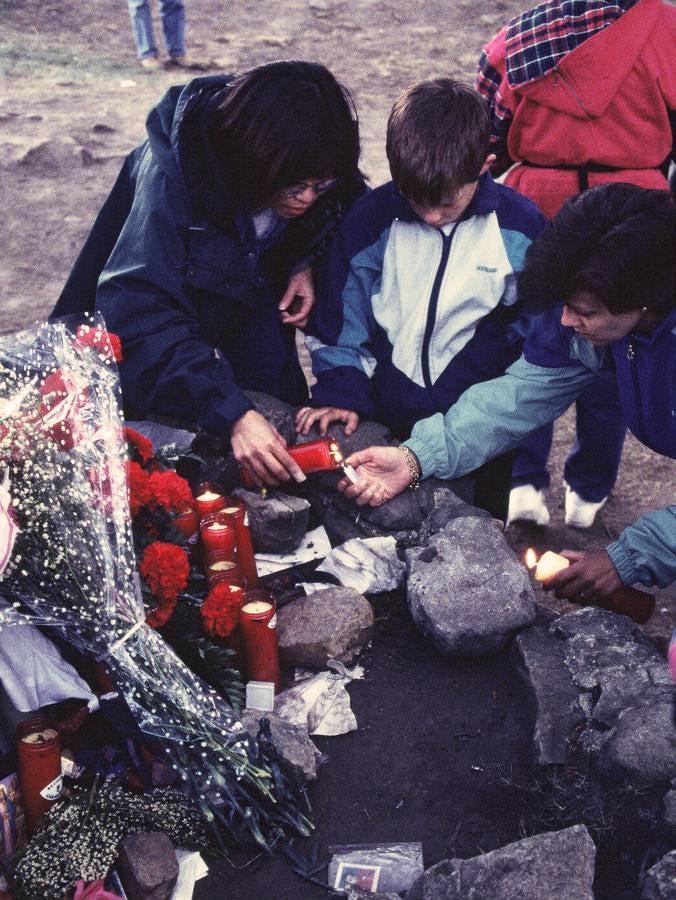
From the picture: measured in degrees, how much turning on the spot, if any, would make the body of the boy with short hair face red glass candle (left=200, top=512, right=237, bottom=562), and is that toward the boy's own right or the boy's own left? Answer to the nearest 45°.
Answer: approximately 45° to the boy's own right

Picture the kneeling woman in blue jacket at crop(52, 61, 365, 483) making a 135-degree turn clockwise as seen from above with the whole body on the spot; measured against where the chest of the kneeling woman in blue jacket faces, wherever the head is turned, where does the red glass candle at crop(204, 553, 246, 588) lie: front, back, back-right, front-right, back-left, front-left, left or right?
left

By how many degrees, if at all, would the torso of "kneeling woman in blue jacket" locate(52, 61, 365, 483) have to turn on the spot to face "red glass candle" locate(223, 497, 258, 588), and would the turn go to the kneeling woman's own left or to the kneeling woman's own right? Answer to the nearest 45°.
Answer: approximately 45° to the kneeling woman's own right

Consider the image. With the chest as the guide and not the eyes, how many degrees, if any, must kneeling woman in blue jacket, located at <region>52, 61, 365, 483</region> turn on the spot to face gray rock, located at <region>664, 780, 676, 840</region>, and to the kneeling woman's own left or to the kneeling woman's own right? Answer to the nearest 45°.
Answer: approximately 45° to the kneeling woman's own right

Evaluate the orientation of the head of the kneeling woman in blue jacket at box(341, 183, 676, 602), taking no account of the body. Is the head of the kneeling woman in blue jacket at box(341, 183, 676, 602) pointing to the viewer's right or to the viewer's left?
to the viewer's left

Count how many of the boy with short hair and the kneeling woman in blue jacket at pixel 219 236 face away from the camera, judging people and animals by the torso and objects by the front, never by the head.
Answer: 0

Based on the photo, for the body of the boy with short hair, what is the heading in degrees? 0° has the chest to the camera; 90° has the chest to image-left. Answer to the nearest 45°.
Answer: approximately 0°

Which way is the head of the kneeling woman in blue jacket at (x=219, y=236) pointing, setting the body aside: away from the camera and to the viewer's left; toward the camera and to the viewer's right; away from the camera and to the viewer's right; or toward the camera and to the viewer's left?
toward the camera and to the viewer's right

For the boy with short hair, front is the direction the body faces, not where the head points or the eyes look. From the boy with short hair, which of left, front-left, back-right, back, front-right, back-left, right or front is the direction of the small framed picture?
front

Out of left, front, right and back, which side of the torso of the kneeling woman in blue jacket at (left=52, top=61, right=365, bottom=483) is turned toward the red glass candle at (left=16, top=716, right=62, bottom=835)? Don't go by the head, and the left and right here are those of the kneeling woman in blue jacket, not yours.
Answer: right

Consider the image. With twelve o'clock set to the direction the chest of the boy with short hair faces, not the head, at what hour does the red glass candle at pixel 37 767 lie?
The red glass candle is roughly at 1 o'clock from the boy with short hair.

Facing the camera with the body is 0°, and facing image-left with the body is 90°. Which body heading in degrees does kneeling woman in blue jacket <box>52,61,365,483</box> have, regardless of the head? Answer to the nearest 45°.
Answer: approximately 315°
